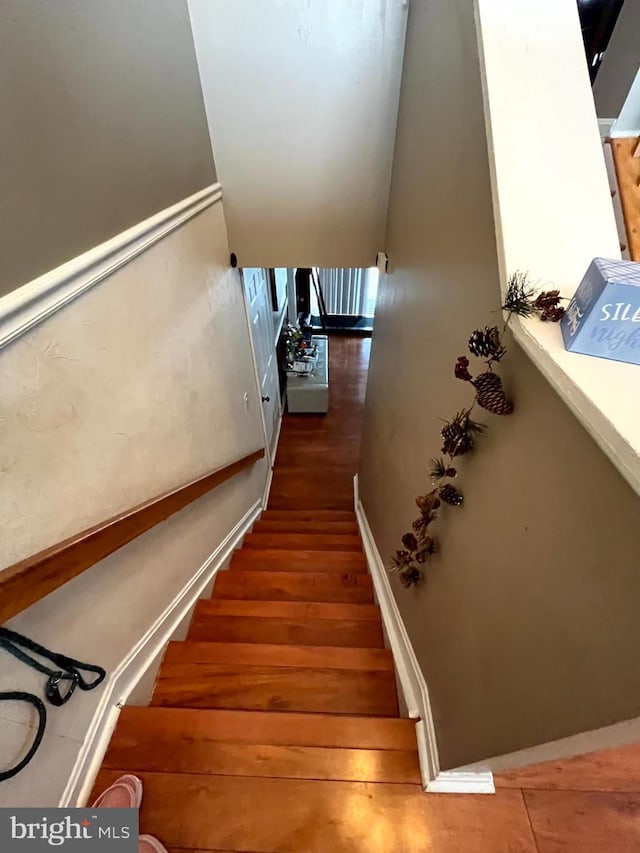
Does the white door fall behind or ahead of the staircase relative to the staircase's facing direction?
ahead

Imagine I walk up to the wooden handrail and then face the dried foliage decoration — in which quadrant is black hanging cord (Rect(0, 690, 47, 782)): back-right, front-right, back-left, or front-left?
back-right

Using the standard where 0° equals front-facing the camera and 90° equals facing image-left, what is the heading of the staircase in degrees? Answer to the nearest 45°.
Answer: approximately 180°
